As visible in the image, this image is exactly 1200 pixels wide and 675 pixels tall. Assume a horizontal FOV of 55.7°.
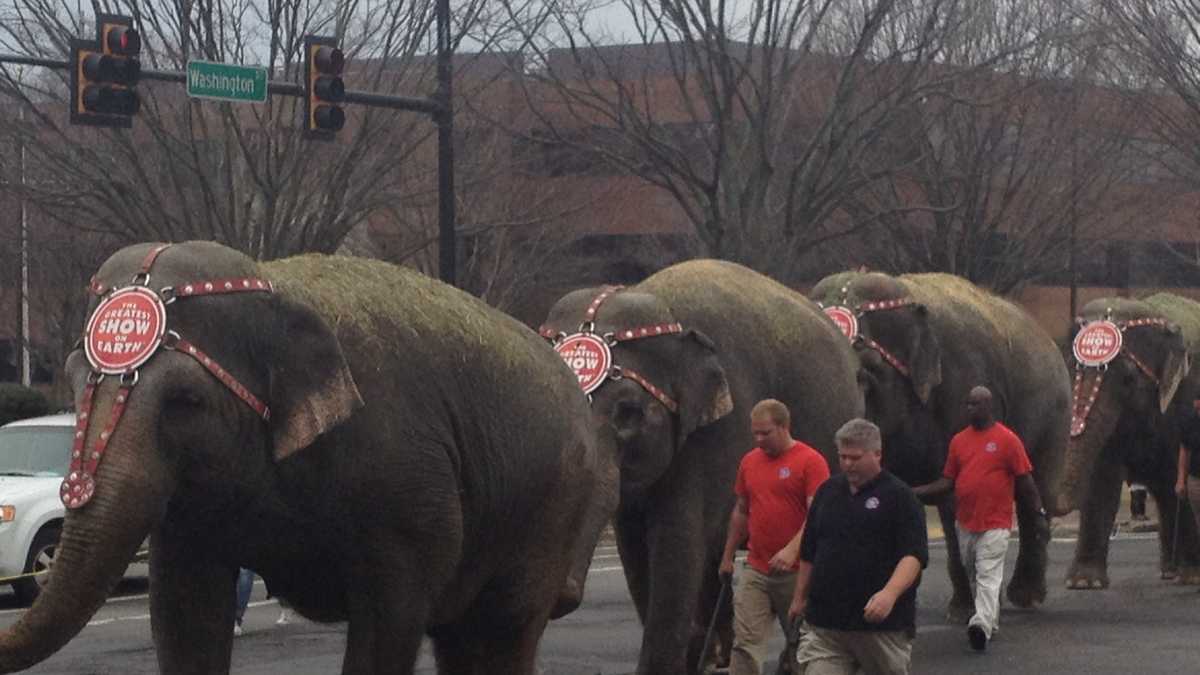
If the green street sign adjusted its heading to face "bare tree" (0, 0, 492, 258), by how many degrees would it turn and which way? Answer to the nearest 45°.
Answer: approximately 135° to its left

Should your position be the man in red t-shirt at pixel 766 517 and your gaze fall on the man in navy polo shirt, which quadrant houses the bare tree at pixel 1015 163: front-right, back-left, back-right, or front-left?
back-left

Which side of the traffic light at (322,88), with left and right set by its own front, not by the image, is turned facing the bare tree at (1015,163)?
left

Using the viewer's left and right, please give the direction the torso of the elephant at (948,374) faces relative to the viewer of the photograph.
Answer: facing the viewer and to the left of the viewer

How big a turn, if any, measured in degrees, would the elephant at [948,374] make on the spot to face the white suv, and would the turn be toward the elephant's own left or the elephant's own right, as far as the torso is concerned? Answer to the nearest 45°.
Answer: approximately 45° to the elephant's own right

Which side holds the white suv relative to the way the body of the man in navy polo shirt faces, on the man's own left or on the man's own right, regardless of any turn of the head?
on the man's own right

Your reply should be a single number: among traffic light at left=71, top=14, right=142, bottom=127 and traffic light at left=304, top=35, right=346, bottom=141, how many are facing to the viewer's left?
0

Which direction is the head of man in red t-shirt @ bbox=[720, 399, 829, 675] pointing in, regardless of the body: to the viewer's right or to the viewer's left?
to the viewer's left
